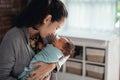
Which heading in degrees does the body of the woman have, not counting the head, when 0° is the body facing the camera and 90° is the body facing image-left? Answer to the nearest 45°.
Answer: approximately 270°

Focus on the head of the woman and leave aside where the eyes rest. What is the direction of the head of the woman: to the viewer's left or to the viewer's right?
to the viewer's right
